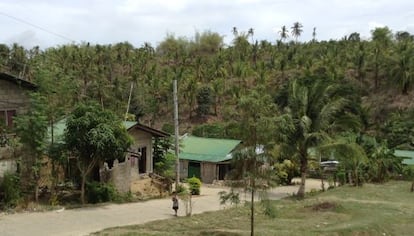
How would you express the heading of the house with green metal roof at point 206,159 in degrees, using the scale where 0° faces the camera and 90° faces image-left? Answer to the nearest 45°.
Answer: approximately 0°

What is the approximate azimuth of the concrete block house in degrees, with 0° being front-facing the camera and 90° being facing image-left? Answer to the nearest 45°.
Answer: approximately 315°

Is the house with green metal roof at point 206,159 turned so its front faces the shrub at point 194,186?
yes

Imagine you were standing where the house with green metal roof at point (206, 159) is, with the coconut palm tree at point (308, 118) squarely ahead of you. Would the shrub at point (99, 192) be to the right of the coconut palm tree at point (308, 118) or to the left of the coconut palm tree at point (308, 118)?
right

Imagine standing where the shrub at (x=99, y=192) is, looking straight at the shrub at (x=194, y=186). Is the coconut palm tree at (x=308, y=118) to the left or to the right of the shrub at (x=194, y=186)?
right

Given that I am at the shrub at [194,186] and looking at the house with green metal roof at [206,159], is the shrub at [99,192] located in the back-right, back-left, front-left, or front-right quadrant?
back-left

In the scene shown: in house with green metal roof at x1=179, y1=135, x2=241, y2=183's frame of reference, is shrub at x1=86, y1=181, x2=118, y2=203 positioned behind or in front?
in front

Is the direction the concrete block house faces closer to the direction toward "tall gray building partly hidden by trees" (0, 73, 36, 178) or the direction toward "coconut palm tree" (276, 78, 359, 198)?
the coconut palm tree

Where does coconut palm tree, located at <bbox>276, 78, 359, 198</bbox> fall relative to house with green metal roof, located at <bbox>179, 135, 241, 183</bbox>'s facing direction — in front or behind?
in front

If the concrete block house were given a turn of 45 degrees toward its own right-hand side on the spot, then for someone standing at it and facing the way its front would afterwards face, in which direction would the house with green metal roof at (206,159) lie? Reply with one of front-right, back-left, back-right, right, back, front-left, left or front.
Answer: back-left

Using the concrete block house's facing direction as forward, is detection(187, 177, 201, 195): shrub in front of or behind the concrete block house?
in front
